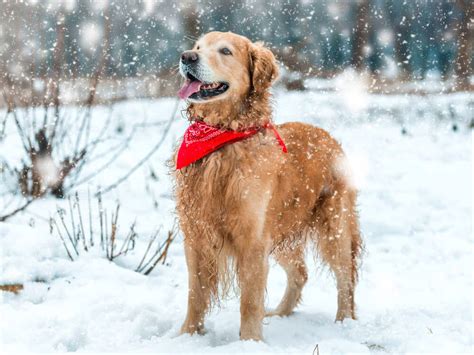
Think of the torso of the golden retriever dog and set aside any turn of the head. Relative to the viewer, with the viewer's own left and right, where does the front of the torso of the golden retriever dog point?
facing the viewer and to the left of the viewer
